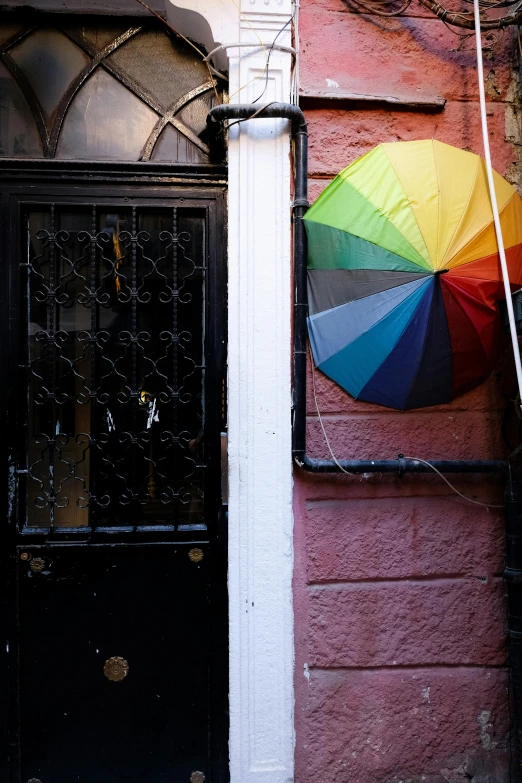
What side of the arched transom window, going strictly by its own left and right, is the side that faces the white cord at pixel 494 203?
left

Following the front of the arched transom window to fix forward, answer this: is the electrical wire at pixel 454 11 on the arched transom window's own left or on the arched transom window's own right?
on the arched transom window's own left

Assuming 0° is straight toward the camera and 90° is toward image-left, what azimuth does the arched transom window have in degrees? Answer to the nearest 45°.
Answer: approximately 0°

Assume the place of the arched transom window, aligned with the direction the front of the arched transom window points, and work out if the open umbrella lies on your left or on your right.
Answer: on your left
